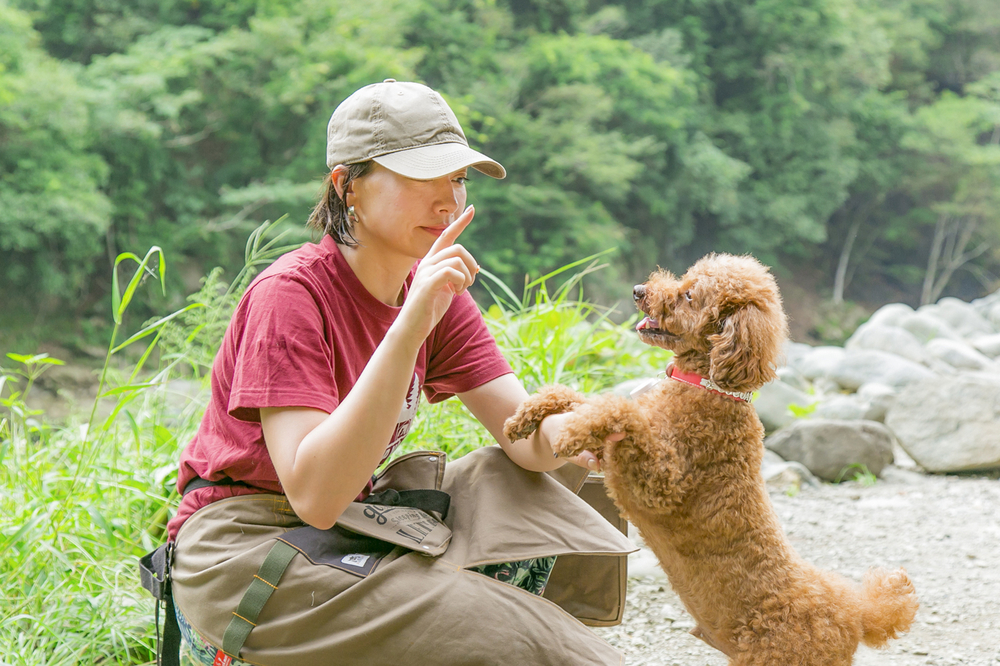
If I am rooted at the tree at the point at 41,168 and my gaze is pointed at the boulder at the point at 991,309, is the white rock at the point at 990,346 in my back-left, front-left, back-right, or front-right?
front-right

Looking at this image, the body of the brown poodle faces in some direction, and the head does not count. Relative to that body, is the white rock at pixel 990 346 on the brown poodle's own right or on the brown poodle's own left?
on the brown poodle's own right

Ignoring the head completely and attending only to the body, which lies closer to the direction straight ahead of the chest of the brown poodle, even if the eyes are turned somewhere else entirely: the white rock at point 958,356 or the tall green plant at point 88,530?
the tall green plant

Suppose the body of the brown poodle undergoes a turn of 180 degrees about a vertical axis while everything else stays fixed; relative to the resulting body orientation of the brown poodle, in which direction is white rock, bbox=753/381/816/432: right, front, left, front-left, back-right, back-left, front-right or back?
left

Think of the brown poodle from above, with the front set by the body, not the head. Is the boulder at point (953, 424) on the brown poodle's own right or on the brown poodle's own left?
on the brown poodle's own right

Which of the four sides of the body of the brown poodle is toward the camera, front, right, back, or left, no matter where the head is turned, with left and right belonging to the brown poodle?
left

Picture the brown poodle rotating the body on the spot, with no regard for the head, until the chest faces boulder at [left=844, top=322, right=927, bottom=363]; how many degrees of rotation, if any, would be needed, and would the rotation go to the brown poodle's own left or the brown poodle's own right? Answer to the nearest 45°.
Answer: approximately 90° to the brown poodle's own right

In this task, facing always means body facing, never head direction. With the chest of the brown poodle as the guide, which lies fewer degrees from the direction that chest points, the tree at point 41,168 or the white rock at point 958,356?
the tree

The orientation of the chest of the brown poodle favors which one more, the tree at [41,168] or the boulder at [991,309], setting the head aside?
the tree

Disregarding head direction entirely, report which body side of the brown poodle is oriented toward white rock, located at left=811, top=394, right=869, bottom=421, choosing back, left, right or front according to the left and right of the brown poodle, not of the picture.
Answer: right

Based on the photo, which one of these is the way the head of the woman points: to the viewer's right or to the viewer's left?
to the viewer's right

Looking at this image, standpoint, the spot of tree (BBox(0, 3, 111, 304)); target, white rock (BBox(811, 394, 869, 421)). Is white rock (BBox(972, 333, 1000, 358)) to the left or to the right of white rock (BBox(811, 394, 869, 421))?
left

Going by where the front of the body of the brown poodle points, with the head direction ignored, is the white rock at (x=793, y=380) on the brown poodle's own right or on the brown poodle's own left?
on the brown poodle's own right
